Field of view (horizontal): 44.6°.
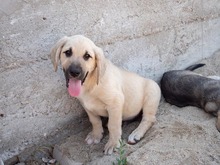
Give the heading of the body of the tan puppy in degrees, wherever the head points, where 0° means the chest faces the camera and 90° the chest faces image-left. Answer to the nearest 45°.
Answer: approximately 45°
